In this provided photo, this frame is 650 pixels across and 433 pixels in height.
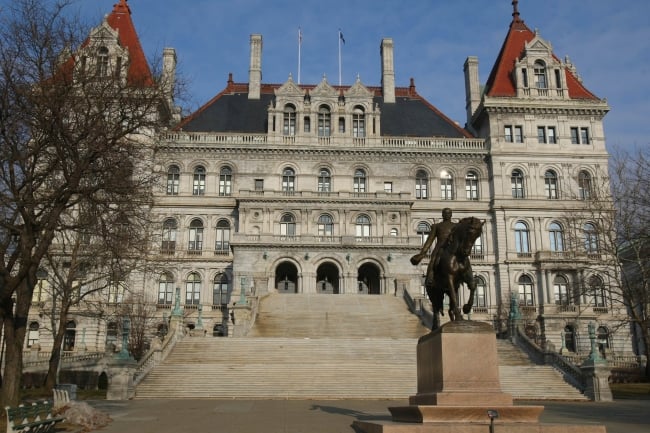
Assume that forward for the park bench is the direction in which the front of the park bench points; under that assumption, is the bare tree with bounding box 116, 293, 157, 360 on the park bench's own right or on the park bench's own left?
on the park bench's own left

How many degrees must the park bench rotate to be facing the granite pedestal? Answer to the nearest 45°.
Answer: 0° — it already faces it

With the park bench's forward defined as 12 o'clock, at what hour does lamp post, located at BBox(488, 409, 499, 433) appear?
The lamp post is roughly at 12 o'clock from the park bench.
